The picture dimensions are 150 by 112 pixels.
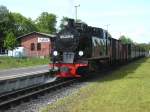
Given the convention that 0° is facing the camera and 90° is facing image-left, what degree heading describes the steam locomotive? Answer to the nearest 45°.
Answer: approximately 45°
